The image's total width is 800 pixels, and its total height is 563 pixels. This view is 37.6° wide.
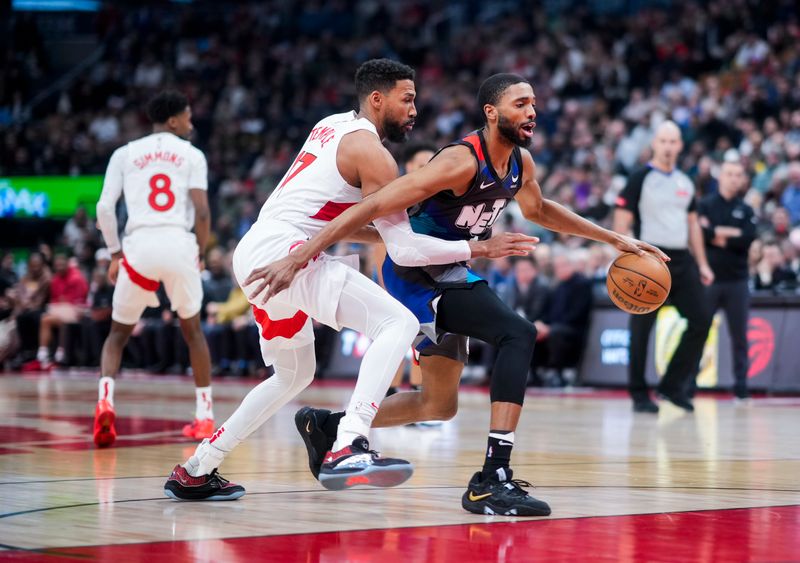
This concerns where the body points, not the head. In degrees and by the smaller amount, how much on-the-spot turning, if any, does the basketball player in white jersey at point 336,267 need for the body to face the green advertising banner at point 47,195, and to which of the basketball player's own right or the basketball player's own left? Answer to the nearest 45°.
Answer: approximately 90° to the basketball player's own left

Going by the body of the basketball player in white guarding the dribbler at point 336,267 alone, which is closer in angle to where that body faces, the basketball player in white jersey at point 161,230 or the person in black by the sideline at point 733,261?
the person in black by the sideline

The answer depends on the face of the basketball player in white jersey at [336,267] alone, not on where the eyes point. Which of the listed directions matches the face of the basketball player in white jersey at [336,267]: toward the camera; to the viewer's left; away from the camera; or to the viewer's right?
to the viewer's right

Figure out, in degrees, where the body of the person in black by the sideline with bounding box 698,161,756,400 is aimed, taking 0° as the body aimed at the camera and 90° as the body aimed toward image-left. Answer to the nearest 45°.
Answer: approximately 0°

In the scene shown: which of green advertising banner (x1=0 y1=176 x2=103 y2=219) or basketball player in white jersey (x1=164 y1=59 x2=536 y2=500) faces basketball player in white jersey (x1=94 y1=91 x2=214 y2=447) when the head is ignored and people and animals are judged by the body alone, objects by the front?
the green advertising banner

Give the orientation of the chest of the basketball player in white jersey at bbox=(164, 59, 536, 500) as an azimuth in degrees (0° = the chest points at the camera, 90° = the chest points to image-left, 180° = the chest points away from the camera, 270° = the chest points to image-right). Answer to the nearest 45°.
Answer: approximately 270°

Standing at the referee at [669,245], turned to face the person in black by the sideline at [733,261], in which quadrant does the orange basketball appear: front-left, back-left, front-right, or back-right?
back-right
